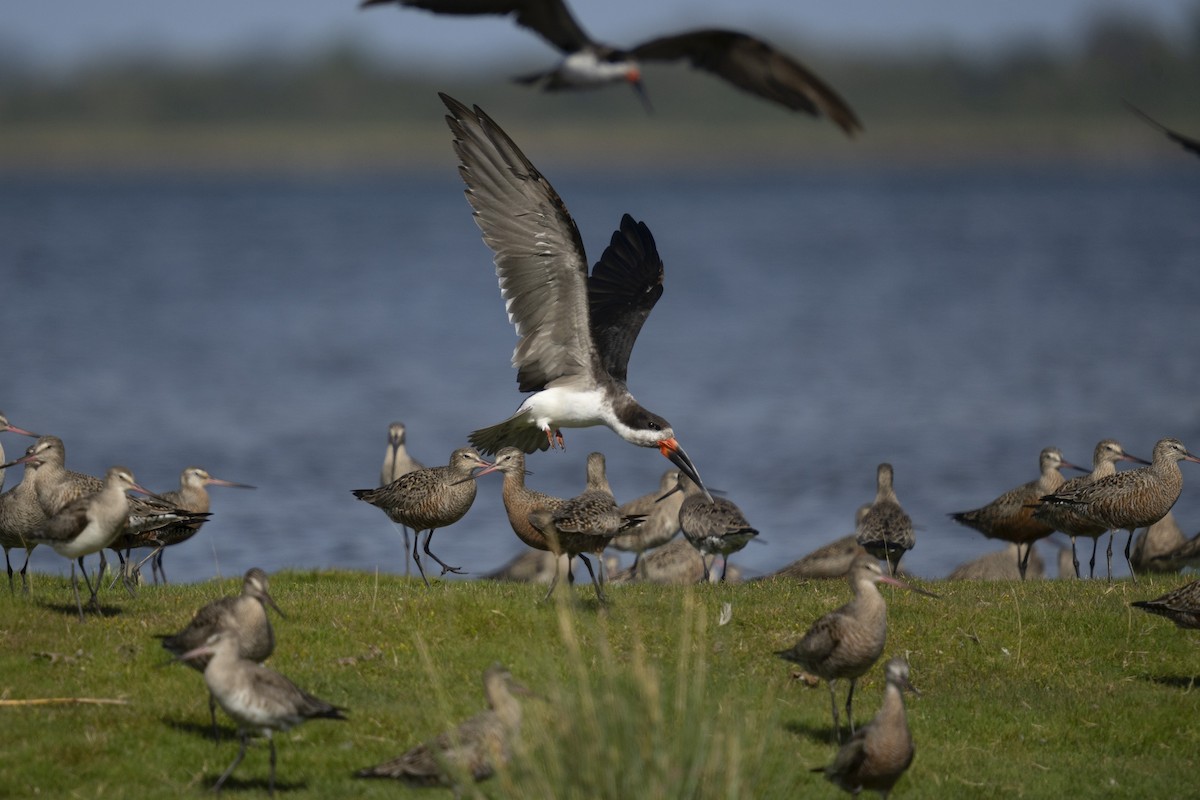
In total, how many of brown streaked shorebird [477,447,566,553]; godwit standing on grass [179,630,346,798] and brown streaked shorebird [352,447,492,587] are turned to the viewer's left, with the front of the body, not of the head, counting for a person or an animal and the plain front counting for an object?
2

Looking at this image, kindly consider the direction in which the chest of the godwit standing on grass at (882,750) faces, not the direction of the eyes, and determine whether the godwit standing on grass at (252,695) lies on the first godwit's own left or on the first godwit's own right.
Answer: on the first godwit's own right

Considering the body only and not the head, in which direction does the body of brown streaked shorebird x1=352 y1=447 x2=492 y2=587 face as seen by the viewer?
to the viewer's right

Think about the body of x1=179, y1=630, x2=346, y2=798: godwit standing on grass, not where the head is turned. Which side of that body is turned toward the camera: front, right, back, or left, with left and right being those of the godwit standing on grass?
left

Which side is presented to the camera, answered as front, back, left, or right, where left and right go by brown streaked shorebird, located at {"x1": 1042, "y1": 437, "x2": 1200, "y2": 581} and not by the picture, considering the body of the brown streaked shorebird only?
right

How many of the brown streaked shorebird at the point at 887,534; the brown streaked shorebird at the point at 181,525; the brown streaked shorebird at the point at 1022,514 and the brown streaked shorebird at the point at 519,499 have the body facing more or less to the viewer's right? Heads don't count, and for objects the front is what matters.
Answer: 2

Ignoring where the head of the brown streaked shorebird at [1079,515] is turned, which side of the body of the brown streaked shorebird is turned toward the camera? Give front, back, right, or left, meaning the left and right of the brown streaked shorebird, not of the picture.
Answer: right

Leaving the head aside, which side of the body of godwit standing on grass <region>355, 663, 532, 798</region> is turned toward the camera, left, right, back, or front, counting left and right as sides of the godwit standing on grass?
right

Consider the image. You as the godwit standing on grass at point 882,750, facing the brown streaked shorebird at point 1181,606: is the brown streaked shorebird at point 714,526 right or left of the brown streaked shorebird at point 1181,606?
left

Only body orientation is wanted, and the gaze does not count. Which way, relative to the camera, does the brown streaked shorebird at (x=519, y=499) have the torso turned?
to the viewer's left

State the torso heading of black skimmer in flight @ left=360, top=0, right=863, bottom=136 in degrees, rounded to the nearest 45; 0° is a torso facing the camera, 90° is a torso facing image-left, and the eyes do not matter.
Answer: approximately 315°

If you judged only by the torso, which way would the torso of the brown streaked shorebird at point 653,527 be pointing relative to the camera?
to the viewer's right

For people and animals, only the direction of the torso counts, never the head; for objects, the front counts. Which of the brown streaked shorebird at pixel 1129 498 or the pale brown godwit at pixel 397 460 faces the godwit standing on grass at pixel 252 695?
the pale brown godwit at pixel 397 460
